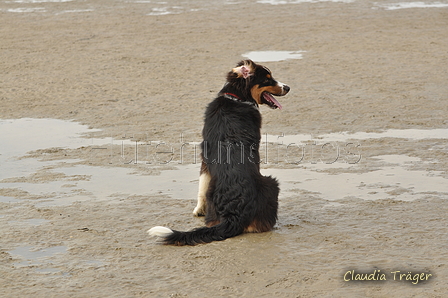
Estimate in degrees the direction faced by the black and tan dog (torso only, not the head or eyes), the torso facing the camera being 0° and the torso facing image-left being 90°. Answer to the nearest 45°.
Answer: approximately 180°
